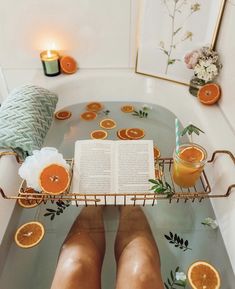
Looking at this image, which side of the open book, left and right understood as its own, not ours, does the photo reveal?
front

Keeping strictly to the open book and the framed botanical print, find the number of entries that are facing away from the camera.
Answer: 0

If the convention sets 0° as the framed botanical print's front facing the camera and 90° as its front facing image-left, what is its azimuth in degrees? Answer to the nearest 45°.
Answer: approximately 45°
